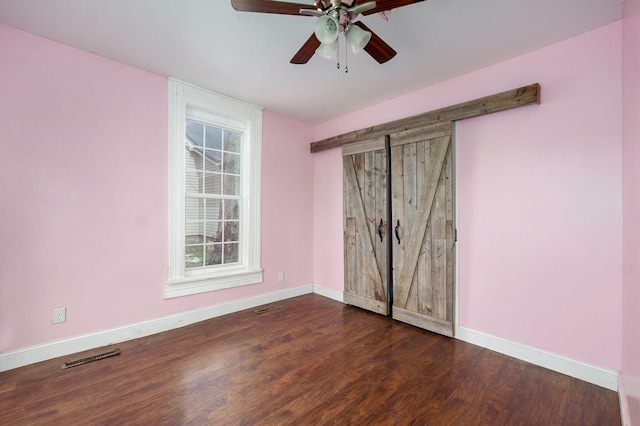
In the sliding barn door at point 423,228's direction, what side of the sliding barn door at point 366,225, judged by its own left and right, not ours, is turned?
left

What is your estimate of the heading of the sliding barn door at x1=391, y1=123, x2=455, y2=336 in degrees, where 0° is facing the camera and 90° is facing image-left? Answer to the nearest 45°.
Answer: approximately 45°

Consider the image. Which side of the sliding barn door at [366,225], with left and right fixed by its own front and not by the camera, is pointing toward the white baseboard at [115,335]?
front

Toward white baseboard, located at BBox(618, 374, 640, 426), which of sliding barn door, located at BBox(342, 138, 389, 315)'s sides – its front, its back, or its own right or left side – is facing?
left

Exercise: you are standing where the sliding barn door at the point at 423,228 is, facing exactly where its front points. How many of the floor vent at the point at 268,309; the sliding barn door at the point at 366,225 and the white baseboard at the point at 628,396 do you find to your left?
1

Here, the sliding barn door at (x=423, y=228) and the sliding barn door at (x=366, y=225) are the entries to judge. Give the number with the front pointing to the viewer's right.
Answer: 0

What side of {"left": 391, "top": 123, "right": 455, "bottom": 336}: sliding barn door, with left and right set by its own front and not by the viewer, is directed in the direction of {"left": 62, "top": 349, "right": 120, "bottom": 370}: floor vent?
front

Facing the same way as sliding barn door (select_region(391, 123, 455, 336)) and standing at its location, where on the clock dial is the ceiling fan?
The ceiling fan is roughly at 11 o'clock from the sliding barn door.

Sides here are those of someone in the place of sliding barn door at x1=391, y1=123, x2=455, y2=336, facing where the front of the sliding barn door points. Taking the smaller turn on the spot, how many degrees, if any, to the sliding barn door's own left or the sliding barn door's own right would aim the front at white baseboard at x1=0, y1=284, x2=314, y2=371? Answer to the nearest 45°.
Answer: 0° — it already faces it

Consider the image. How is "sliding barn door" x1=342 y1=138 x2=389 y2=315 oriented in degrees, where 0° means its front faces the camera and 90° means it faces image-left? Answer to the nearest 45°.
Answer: approximately 45°

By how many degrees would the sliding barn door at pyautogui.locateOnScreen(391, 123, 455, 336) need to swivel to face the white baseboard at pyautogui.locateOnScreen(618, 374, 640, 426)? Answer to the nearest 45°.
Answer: approximately 90° to its left
